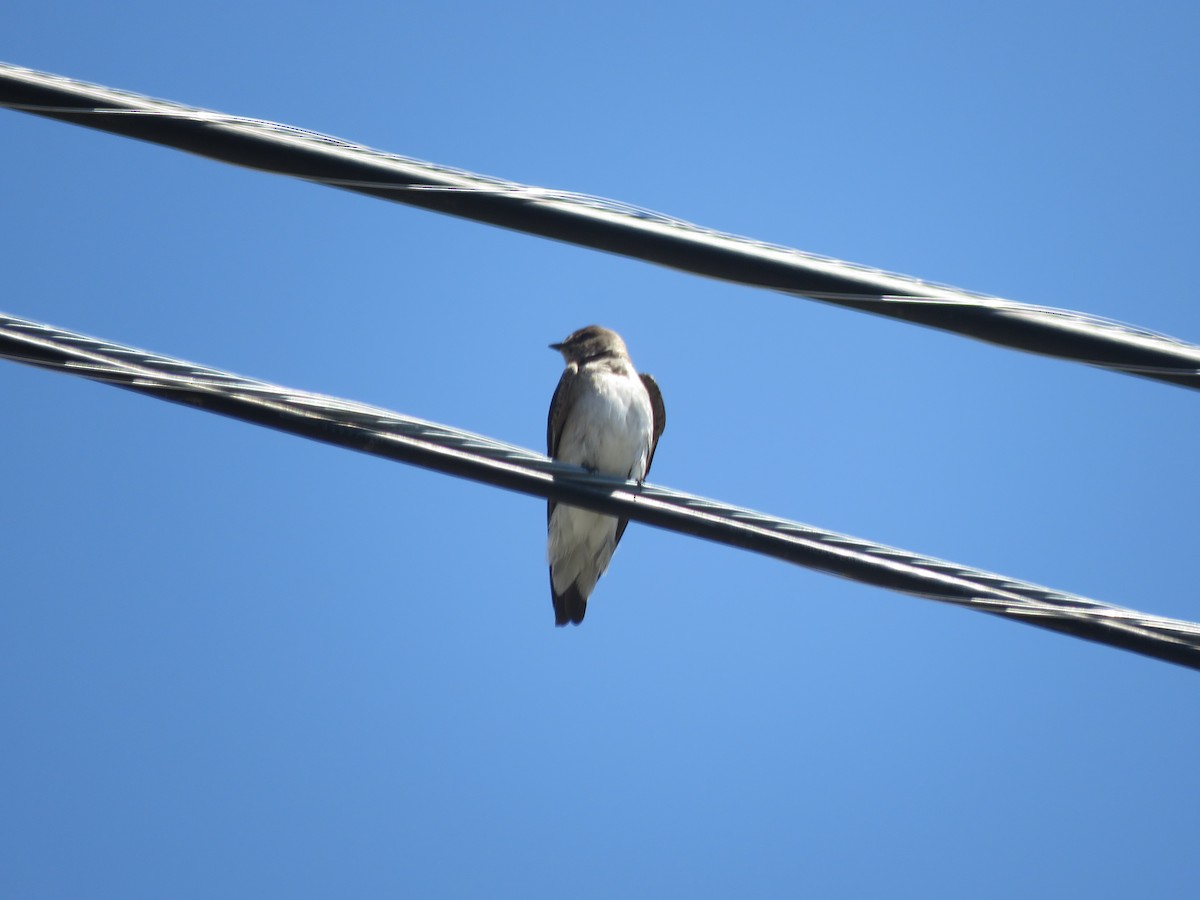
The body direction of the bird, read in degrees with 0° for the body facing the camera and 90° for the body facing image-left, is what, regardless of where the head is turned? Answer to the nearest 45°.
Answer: approximately 0°
